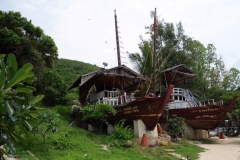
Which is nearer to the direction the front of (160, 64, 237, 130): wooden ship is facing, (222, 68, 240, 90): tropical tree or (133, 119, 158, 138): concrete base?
the tropical tree

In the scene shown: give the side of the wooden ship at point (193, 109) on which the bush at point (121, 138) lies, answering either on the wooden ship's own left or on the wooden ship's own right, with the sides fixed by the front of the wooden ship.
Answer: on the wooden ship's own right

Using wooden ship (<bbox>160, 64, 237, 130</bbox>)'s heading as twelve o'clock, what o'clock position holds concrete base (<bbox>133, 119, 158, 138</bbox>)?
The concrete base is roughly at 4 o'clock from the wooden ship.

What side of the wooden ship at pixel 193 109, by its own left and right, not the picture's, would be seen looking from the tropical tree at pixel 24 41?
back

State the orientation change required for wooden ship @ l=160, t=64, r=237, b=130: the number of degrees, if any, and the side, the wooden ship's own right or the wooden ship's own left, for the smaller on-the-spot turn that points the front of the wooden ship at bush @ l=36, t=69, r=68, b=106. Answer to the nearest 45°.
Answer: approximately 180°

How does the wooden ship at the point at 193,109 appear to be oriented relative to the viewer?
to the viewer's right
